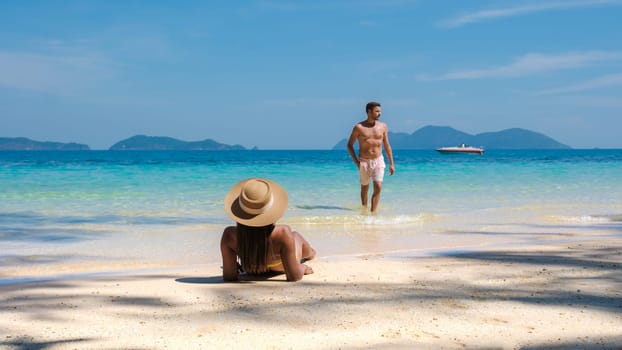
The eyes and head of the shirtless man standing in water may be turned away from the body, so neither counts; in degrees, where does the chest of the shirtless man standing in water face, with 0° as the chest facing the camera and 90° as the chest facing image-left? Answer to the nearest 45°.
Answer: approximately 0°

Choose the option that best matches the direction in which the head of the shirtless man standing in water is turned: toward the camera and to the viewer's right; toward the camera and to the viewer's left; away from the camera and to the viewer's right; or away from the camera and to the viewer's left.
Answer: toward the camera and to the viewer's right

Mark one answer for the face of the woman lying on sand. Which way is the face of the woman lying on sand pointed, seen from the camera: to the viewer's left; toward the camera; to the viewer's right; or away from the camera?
away from the camera

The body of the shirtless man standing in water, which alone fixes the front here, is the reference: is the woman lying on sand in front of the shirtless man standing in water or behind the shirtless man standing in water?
in front
